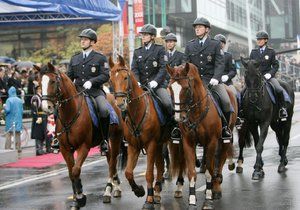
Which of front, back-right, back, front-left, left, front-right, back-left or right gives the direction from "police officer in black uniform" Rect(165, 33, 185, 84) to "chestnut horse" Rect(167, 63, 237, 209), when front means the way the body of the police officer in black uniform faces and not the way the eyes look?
front-left

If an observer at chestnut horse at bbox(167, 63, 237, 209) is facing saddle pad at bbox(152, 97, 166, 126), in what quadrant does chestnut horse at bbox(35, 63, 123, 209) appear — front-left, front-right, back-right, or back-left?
front-left

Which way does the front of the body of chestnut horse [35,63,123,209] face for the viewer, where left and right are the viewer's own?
facing the viewer and to the left of the viewer

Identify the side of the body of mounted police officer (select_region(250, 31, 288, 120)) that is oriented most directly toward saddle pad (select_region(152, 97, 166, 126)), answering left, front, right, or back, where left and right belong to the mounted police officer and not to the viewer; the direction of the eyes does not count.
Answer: front

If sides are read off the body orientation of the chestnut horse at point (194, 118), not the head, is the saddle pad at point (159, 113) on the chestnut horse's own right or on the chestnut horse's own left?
on the chestnut horse's own right

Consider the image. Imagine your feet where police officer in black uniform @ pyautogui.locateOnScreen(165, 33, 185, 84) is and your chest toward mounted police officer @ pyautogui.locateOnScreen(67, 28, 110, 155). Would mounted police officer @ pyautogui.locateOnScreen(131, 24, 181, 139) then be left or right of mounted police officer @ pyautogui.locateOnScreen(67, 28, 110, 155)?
left

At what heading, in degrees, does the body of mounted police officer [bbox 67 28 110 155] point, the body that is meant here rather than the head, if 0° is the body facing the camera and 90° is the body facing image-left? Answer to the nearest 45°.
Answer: approximately 45°

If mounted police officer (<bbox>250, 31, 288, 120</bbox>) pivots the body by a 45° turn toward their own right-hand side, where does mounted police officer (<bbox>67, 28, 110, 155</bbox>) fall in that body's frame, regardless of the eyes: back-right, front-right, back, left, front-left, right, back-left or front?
front-left

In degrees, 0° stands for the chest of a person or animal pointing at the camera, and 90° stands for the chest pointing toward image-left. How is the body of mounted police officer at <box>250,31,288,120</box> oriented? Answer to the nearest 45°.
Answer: approximately 45°

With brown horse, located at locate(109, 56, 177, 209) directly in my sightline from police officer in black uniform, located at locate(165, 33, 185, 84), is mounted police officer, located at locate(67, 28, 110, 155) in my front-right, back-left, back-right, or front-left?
front-right

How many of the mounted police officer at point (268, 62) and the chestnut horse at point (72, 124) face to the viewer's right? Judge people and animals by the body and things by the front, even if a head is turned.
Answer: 0
